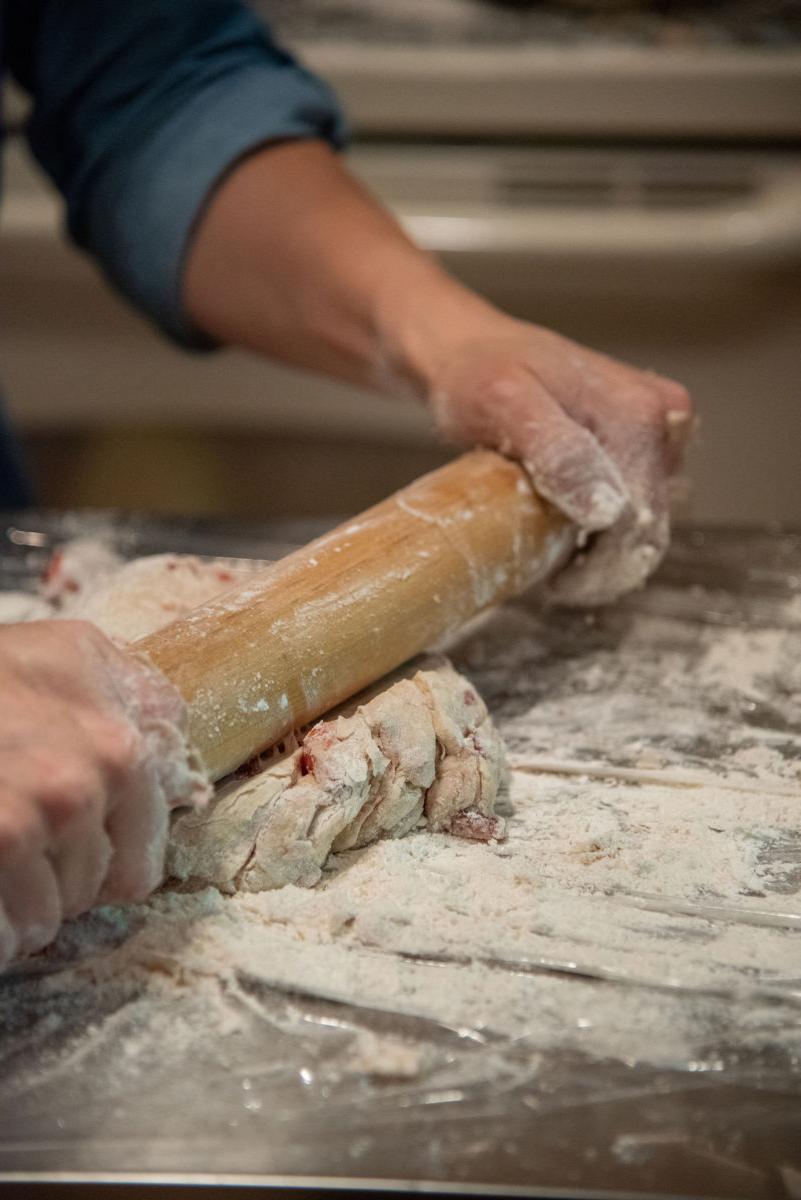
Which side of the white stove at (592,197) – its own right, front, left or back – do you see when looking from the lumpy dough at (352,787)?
front

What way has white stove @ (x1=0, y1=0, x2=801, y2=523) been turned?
toward the camera
